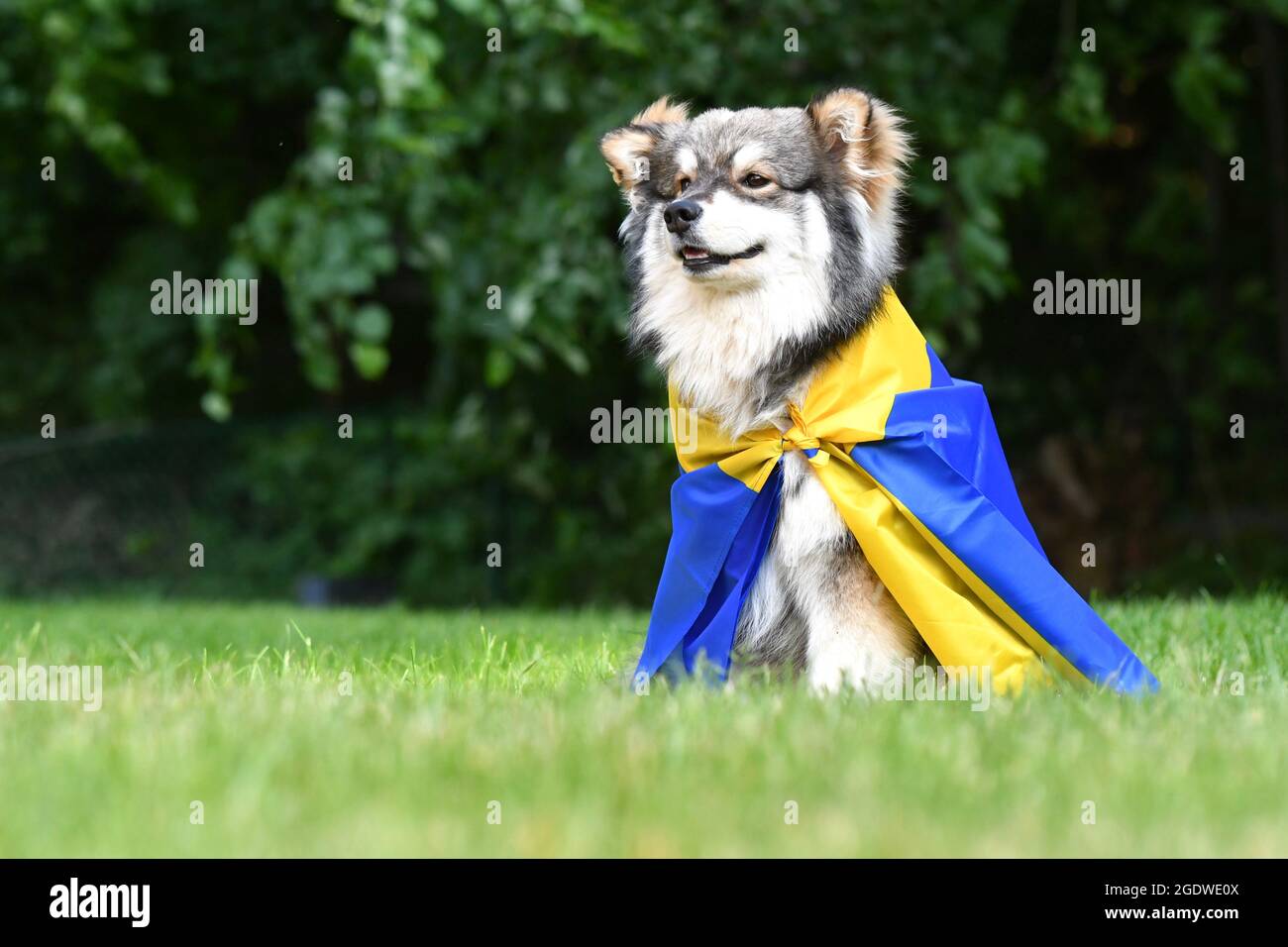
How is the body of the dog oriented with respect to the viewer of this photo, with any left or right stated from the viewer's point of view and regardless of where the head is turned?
facing the viewer and to the left of the viewer
